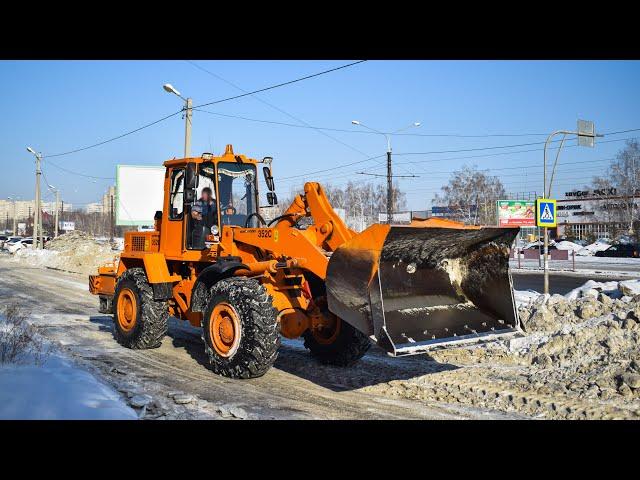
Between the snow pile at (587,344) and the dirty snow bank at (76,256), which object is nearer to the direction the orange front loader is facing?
the snow pile

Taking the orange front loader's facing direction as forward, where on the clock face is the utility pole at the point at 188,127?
The utility pole is roughly at 7 o'clock from the orange front loader.

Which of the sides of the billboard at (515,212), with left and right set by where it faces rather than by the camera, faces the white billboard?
right

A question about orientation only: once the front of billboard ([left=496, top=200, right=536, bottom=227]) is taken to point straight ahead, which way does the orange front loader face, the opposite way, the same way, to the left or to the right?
to the left

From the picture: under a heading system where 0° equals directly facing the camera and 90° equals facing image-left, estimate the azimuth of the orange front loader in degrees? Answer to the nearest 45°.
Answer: approximately 315°

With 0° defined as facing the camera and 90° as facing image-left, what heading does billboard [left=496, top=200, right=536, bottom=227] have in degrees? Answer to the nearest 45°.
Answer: approximately 0°

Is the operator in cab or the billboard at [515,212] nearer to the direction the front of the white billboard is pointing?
the operator in cab
